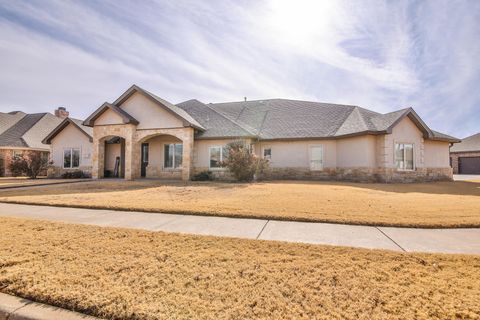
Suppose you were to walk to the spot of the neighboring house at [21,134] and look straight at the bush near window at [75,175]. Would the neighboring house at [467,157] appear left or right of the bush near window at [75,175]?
left

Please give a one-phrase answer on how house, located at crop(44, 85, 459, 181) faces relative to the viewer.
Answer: facing the viewer

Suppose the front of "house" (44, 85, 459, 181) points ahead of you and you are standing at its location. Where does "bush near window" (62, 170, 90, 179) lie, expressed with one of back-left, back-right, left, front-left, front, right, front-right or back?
right

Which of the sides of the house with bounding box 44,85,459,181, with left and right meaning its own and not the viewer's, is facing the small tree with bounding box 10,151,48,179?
right

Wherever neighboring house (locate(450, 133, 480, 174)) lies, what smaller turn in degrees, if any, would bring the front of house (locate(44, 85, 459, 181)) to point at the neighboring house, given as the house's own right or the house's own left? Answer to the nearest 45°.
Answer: approximately 135° to the house's own left
